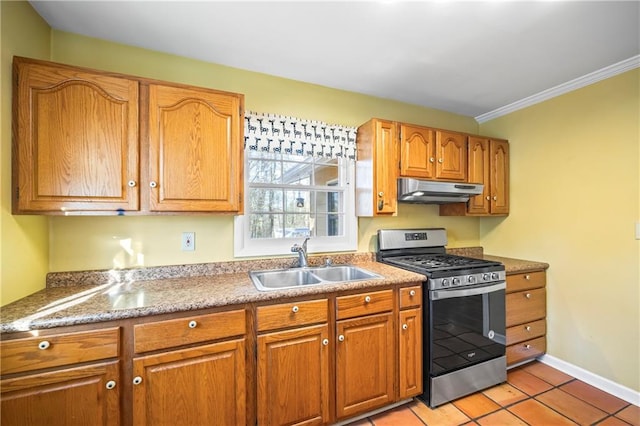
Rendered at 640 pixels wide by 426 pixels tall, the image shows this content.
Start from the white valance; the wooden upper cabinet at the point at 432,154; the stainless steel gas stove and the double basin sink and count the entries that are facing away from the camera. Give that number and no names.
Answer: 0

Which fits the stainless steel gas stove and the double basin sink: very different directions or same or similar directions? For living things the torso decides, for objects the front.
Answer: same or similar directions

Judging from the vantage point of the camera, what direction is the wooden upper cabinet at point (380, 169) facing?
facing the viewer and to the right of the viewer

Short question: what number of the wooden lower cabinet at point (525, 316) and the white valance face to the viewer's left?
0

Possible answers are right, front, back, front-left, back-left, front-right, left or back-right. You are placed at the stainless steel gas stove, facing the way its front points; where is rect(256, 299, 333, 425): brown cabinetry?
right

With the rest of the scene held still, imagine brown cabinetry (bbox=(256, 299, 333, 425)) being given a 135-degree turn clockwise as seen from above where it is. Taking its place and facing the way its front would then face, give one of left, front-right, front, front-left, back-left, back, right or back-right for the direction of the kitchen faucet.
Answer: right

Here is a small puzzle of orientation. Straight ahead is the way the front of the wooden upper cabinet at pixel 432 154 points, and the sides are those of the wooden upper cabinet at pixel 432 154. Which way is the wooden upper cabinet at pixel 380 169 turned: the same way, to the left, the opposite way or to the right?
the same way

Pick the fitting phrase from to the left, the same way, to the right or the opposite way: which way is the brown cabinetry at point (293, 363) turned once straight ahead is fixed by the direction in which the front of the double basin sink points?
the same way

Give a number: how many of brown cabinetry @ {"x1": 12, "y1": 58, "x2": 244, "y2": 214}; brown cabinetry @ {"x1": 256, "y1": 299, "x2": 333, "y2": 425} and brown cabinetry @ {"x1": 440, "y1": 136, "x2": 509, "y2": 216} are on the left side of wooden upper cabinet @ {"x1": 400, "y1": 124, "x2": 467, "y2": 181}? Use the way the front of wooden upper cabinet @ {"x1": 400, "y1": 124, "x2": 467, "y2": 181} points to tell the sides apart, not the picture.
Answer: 1

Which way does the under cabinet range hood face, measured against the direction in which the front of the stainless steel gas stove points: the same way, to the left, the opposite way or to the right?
the same way

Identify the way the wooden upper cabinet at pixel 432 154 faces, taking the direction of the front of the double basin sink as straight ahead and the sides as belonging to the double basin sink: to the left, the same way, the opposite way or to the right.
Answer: the same way

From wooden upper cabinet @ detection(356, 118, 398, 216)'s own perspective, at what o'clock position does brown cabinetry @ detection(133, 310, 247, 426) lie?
The brown cabinetry is roughly at 3 o'clock from the wooden upper cabinet.

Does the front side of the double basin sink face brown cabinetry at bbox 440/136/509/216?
no

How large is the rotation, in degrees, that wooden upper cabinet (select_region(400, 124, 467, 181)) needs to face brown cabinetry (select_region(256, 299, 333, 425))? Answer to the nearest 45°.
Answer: approximately 90° to its right

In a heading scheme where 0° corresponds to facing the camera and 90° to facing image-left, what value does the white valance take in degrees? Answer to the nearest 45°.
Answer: approximately 315°

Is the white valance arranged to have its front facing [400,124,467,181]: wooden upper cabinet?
no
